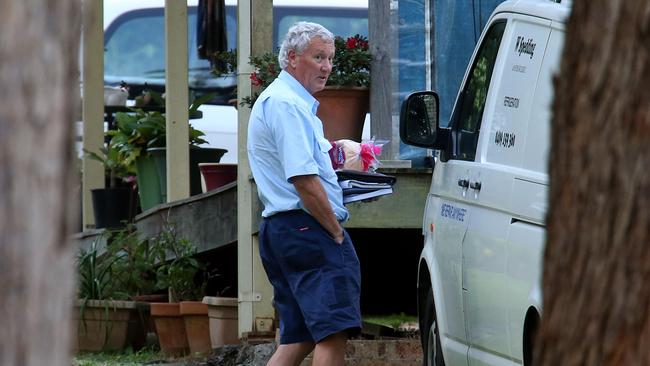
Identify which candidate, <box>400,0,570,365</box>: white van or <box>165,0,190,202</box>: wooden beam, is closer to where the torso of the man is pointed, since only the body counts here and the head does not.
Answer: the white van

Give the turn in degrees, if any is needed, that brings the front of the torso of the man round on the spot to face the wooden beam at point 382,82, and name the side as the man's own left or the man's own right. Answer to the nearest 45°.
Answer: approximately 90° to the man's own left

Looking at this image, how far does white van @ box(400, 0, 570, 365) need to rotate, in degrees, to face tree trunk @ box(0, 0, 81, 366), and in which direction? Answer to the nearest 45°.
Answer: approximately 135° to its left

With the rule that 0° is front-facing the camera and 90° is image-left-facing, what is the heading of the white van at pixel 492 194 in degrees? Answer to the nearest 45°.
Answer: approximately 135°

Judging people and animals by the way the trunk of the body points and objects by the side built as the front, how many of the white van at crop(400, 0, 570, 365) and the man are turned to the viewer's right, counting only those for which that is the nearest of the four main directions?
1

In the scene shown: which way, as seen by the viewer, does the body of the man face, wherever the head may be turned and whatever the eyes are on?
to the viewer's right
